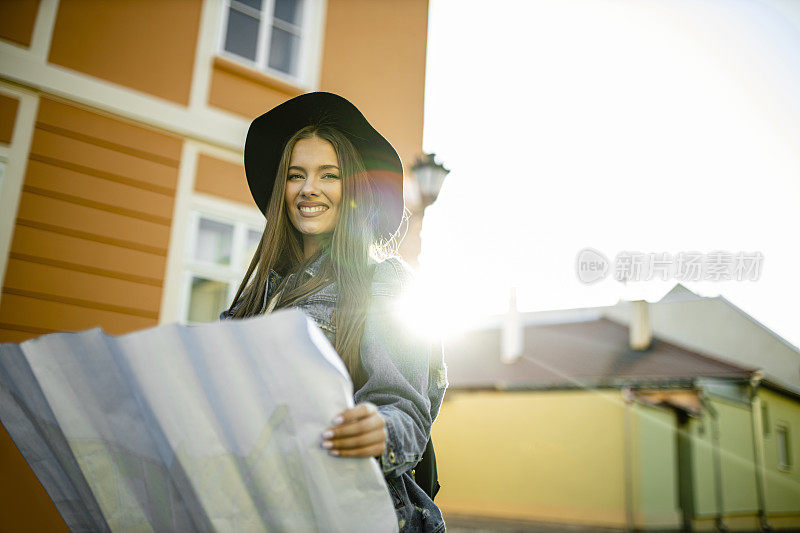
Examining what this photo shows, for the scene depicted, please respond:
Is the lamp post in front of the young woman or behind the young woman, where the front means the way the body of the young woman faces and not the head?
behind

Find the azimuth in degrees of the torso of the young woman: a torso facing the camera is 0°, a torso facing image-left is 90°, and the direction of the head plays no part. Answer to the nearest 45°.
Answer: approximately 45°

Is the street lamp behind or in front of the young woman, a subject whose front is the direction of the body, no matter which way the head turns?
behind
